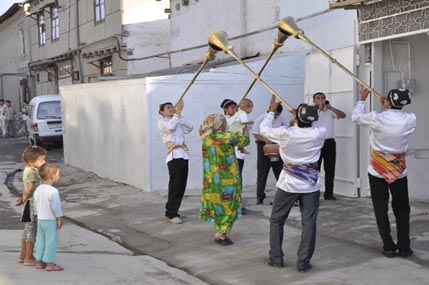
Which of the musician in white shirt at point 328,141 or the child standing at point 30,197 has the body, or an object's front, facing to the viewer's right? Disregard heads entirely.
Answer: the child standing

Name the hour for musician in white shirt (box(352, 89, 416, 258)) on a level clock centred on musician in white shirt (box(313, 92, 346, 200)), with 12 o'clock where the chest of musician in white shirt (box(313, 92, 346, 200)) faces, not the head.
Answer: musician in white shirt (box(352, 89, 416, 258)) is roughly at 12 o'clock from musician in white shirt (box(313, 92, 346, 200)).

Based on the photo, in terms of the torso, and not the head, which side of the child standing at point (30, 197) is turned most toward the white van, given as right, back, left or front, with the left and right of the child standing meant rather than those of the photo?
left

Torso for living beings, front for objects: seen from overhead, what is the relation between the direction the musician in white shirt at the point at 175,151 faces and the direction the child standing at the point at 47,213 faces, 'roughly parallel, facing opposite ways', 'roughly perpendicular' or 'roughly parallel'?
roughly perpendicular

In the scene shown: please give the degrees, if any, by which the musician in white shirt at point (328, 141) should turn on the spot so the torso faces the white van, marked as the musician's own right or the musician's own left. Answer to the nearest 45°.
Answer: approximately 90° to the musician's own right

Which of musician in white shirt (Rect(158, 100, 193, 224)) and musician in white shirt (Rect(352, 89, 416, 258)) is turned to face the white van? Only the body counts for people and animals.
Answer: musician in white shirt (Rect(352, 89, 416, 258))

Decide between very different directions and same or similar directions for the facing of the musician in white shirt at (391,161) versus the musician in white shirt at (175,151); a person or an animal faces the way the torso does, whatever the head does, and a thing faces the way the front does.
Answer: very different directions

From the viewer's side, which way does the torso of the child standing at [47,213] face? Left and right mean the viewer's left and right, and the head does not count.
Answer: facing away from the viewer and to the right of the viewer

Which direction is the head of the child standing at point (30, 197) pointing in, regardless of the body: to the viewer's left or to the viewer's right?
to the viewer's right

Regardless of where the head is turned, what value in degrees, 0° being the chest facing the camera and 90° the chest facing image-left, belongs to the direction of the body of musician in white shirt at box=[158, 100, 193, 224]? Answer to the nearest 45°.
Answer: approximately 315°

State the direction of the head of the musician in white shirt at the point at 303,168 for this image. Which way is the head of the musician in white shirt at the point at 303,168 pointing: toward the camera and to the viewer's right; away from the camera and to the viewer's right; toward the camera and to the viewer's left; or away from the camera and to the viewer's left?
away from the camera and to the viewer's left

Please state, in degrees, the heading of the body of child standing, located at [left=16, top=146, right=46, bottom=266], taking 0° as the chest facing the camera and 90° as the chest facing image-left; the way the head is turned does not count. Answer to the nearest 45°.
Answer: approximately 270°
